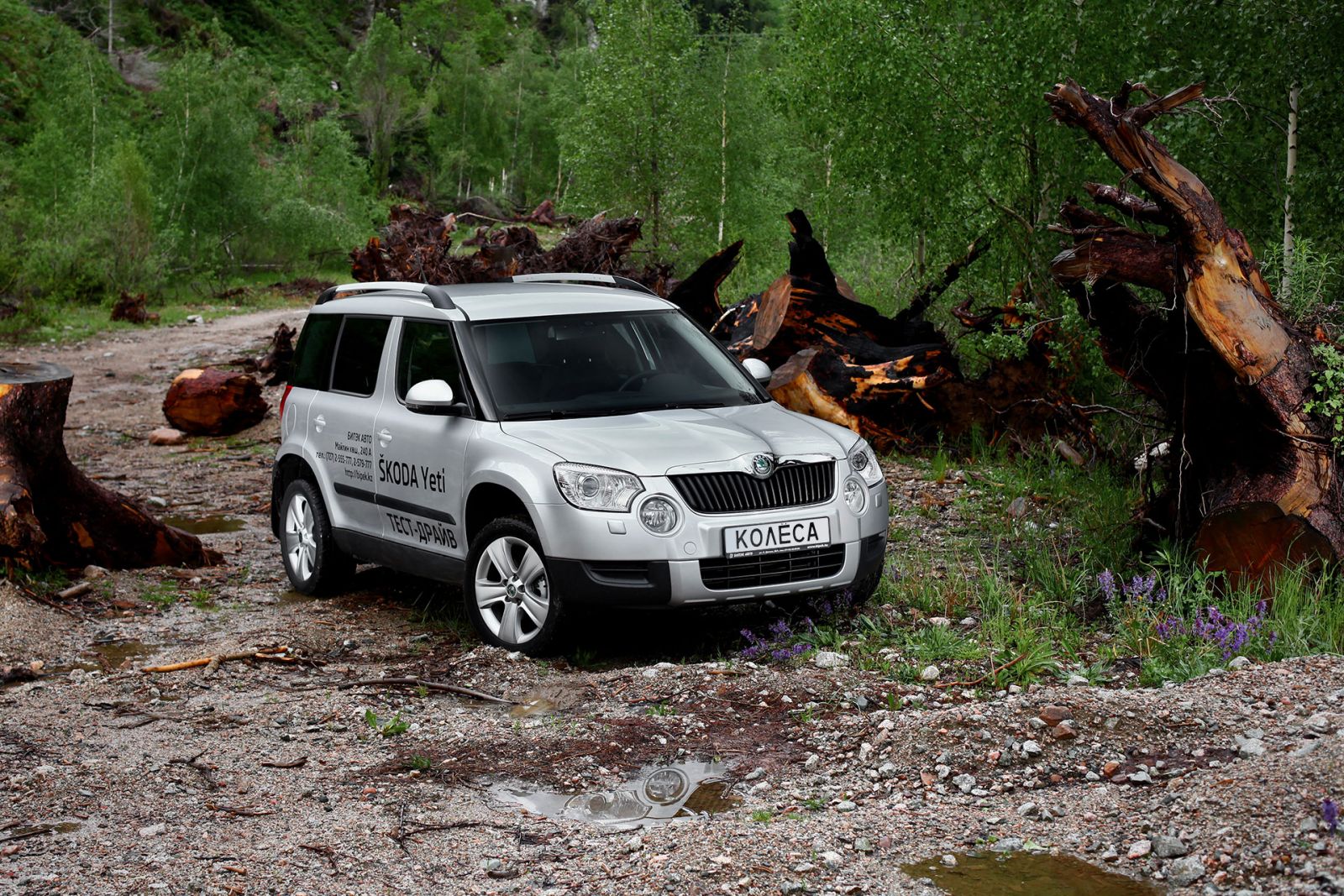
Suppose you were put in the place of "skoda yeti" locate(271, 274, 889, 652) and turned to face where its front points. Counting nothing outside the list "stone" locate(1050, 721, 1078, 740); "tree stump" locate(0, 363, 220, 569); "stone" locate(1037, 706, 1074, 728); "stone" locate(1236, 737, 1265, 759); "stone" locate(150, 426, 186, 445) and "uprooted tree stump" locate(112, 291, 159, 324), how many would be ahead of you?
3

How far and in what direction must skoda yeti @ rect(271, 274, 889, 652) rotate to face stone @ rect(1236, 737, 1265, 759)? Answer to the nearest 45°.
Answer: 0° — it already faces it

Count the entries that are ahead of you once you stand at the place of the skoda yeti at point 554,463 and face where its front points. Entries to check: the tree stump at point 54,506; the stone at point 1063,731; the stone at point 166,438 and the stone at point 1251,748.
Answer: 2

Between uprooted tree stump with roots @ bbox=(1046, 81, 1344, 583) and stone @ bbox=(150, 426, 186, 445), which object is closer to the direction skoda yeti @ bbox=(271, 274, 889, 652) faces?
the uprooted tree stump with roots

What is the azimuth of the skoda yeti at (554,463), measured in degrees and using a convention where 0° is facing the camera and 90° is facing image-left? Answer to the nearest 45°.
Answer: approximately 315°

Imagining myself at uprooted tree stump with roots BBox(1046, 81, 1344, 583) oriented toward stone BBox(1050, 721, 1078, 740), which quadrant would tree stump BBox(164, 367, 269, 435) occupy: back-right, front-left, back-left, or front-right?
back-right

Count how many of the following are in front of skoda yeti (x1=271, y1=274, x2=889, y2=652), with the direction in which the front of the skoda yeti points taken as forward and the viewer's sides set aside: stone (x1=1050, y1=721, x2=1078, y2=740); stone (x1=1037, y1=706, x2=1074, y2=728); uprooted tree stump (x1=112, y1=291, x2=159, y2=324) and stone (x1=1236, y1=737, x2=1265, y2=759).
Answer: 3

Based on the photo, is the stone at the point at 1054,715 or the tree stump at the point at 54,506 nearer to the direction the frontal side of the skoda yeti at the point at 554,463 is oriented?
the stone

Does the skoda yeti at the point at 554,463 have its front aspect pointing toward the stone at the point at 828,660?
yes

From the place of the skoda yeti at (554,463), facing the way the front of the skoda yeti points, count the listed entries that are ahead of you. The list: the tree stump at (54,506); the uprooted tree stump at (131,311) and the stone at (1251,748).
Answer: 1

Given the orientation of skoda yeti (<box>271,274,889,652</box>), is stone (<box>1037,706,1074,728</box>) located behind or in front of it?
in front

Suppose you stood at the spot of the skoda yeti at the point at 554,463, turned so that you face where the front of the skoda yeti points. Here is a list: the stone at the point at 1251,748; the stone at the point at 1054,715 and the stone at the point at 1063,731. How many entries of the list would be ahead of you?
3

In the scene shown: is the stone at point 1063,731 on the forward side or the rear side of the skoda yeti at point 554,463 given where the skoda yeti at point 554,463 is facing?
on the forward side
